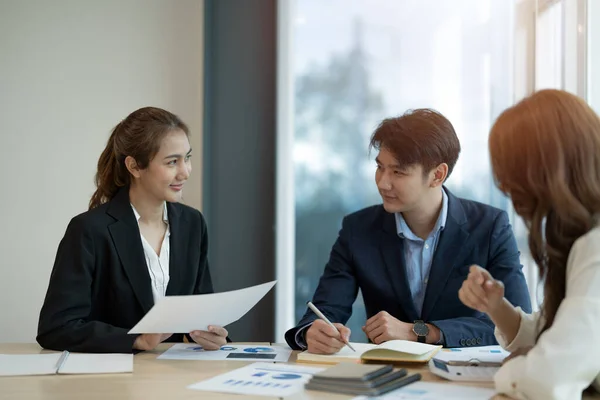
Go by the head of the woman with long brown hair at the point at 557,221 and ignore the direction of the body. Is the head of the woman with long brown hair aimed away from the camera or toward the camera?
away from the camera

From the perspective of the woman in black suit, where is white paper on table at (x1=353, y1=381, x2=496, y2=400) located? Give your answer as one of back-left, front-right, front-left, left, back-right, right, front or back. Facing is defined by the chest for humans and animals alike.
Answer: front

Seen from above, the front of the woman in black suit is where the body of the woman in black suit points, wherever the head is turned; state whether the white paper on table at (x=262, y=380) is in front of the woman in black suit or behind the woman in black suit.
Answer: in front

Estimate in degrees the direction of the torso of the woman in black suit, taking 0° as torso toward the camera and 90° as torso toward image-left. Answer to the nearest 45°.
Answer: approximately 315°

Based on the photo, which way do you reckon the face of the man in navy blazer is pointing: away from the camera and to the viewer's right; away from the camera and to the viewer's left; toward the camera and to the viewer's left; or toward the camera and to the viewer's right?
toward the camera and to the viewer's left

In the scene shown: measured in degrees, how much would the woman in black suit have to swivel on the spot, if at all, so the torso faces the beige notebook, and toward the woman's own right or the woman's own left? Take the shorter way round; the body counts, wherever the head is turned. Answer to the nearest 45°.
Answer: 0° — they already face it

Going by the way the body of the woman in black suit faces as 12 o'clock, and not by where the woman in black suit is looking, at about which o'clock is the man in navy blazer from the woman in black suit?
The man in navy blazer is roughly at 11 o'clock from the woman in black suit.

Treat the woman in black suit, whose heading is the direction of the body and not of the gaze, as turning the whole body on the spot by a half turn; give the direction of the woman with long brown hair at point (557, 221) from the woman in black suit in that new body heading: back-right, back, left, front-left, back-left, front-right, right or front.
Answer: back

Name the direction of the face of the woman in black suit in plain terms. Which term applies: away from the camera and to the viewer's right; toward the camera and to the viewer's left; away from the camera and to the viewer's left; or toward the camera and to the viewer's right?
toward the camera and to the viewer's right

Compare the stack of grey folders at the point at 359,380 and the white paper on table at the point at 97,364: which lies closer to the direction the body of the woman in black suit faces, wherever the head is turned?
the stack of grey folders
